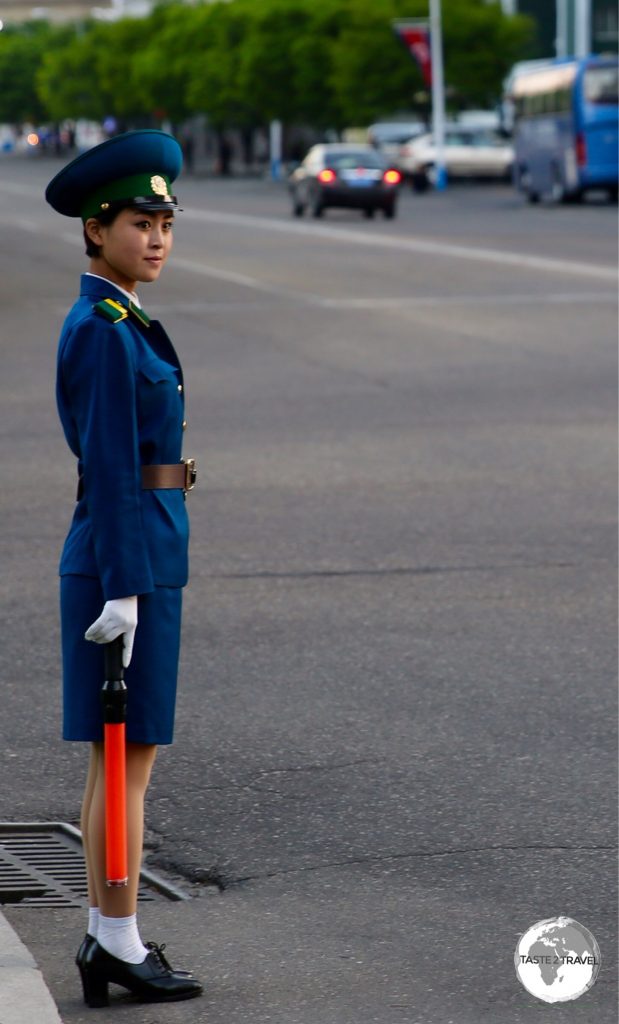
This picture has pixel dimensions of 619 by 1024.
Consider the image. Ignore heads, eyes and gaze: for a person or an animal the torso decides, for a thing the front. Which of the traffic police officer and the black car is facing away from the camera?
the black car

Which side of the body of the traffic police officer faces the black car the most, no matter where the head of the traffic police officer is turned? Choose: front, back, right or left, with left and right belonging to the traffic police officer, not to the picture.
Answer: left

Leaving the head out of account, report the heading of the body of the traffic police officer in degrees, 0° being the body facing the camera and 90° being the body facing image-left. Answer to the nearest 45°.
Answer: approximately 270°

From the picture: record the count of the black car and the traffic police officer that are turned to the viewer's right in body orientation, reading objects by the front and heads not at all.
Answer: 1

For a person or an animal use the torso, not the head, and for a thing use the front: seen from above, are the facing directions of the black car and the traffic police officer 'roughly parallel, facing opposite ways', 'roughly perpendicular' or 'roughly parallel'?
roughly perpendicular

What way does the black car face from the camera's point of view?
away from the camera

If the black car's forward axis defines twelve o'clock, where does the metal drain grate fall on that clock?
The metal drain grate is roughly at 6 o'clock from the black car.
